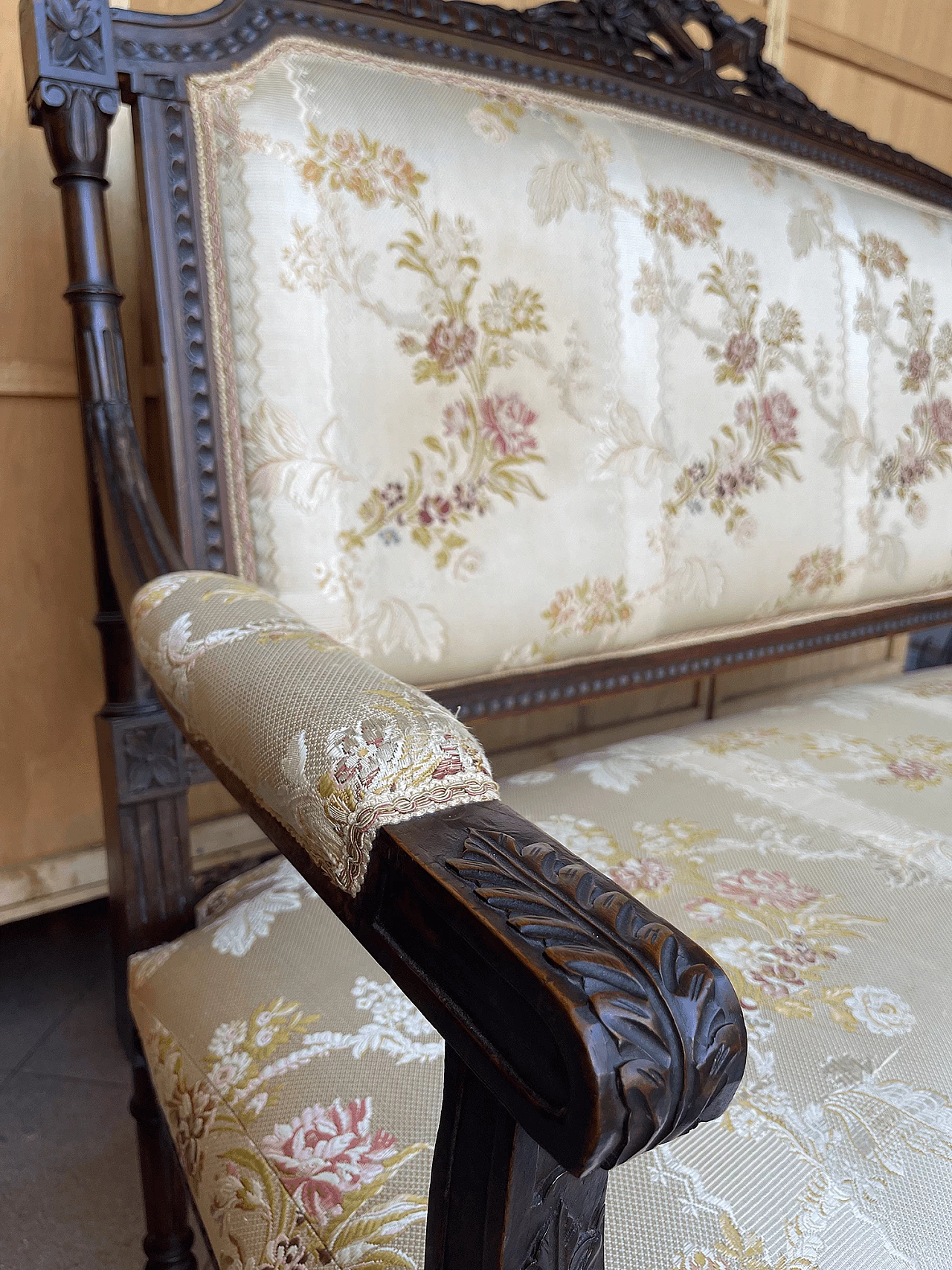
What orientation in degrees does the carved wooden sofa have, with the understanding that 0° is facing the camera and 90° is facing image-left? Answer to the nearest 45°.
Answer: approximately 315°
